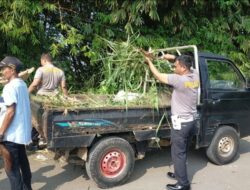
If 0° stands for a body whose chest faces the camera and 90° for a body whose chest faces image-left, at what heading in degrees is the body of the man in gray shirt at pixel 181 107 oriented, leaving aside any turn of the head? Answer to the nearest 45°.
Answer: approximately 135°

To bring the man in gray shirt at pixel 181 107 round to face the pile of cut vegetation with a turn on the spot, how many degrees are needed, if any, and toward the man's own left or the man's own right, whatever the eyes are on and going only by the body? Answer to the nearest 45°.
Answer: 0° — they already face it

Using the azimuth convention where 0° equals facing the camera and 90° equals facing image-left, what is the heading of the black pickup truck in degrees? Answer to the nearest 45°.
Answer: approximately 225°

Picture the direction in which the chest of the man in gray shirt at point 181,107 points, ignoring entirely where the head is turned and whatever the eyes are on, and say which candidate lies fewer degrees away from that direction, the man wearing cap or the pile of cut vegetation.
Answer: the pile of cut vegetation

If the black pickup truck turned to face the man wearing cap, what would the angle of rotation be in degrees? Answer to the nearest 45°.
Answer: approximately 180°
